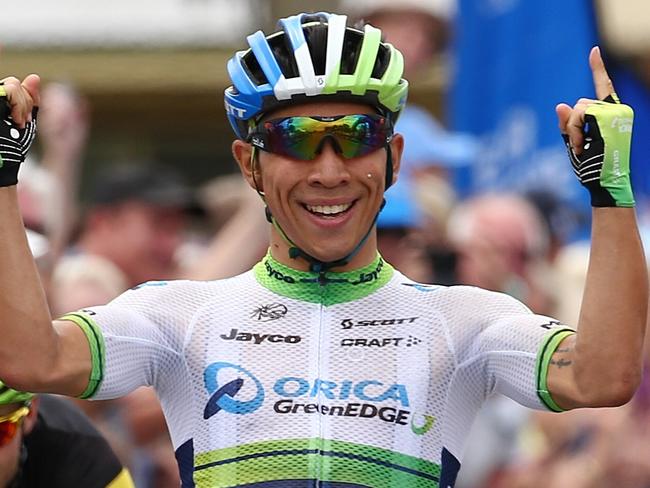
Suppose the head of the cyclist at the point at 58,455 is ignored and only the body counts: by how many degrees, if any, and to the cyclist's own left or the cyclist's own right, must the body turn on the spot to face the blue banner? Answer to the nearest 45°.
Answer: approximately 180°

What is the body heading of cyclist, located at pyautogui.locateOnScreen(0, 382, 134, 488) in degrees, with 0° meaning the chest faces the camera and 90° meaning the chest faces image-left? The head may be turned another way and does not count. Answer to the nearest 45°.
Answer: approximately 45°

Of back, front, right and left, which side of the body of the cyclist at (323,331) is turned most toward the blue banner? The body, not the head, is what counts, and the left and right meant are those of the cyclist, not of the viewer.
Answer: back

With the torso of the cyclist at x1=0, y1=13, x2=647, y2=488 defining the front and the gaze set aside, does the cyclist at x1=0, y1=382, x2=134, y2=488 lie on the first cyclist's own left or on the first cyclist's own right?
on the first cyclist's own right

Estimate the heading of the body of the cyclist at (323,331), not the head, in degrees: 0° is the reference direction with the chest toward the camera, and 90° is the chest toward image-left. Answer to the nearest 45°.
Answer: approximately 0°

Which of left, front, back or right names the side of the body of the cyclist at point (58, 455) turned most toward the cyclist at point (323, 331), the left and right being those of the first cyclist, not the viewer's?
left
